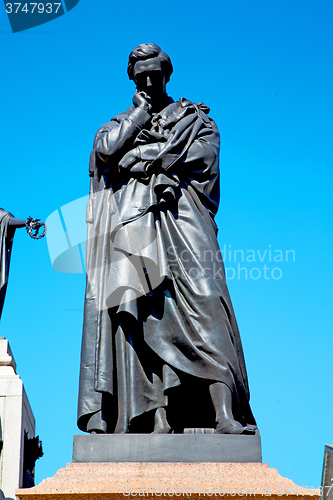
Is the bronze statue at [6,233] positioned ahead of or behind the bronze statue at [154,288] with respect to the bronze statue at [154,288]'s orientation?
behind

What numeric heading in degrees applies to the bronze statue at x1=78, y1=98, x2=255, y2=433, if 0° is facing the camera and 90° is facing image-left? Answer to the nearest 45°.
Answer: approximately 0°

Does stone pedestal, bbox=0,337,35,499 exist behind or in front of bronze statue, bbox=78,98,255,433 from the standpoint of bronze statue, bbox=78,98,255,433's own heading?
behind
